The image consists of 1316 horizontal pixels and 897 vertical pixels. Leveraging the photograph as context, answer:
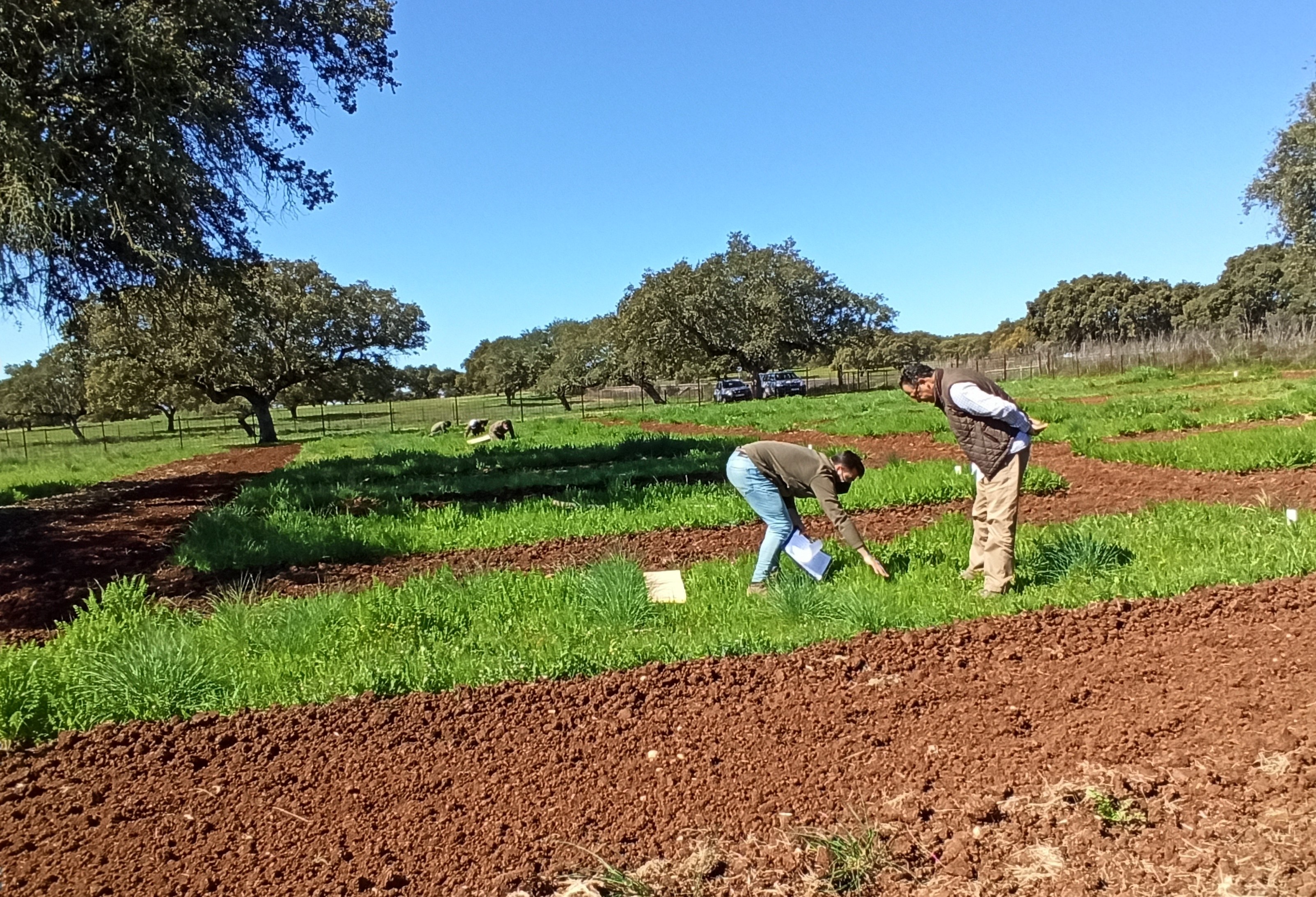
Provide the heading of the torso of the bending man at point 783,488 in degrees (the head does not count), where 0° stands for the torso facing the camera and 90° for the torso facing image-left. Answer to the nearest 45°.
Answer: approximately 270°

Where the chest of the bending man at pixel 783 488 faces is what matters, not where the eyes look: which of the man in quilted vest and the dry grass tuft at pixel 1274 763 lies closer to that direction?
the man in quilted vest

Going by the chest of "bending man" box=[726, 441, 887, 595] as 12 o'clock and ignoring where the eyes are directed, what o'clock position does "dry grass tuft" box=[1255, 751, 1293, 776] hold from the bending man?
The dry grass tuft is roughly at 2 o'clock from the bending man.

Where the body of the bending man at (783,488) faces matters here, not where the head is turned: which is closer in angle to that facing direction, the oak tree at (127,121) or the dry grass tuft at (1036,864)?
the dry grass tuft

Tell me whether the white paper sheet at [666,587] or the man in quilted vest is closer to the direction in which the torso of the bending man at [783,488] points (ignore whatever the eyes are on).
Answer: the man in quilted vest

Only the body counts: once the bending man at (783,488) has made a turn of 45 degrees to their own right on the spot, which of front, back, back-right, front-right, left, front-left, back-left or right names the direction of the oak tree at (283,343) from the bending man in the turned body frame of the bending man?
back

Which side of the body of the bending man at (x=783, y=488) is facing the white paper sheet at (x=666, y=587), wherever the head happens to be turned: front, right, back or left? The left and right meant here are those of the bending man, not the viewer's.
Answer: back

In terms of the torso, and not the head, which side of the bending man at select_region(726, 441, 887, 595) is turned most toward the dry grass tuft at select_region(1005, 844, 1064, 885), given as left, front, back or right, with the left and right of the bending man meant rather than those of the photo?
right

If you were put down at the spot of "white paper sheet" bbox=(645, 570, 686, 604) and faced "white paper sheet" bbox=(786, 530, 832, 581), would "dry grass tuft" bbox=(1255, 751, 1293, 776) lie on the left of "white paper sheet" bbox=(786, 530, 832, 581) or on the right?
right
